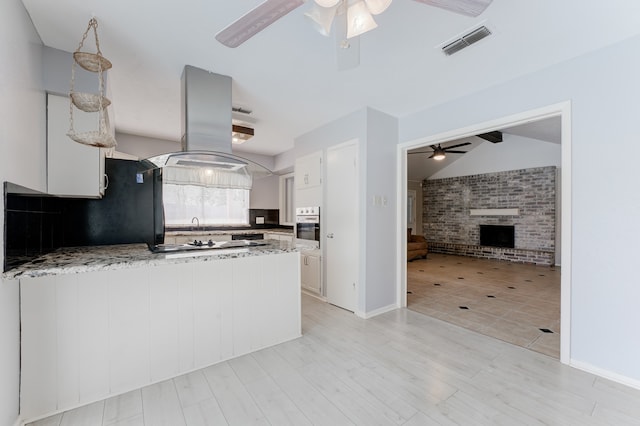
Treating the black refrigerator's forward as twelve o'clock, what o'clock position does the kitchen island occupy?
The kitchen island is roughly at 3 o'clock from the black refrigerator.

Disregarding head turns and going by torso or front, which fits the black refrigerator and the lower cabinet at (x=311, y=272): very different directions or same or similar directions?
very different directions

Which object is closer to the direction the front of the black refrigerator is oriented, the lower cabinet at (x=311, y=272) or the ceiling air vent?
the lower cabinet

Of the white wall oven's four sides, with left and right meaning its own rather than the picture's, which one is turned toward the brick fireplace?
back

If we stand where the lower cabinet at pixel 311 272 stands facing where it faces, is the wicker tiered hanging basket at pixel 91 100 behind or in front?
in front

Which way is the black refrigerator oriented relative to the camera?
to the viewer's right

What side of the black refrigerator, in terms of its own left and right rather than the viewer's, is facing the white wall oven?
front

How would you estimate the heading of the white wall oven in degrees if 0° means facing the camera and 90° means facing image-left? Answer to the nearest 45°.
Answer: approximately 45°
